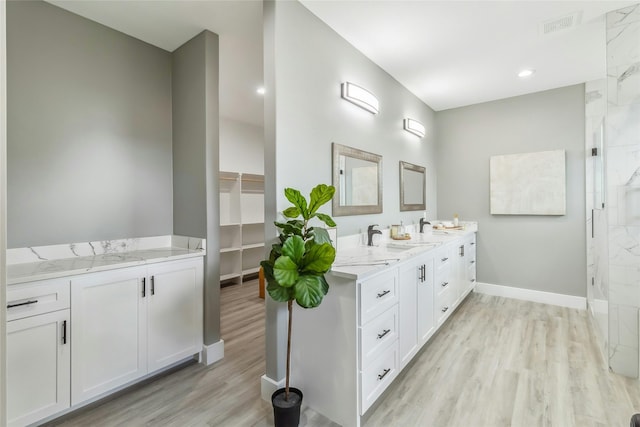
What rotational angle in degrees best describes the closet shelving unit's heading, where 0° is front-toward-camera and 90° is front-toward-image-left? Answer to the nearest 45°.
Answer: approximately 315°

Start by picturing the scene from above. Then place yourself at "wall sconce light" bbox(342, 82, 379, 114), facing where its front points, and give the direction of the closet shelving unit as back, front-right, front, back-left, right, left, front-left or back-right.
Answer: back

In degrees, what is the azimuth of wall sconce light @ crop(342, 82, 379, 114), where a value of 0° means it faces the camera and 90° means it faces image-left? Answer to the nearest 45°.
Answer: approximately 315°

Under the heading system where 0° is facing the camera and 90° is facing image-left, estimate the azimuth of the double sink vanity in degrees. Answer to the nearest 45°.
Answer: approximately 315°

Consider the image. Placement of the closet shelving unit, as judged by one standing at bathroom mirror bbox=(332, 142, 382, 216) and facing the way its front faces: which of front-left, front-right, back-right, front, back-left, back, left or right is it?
back
